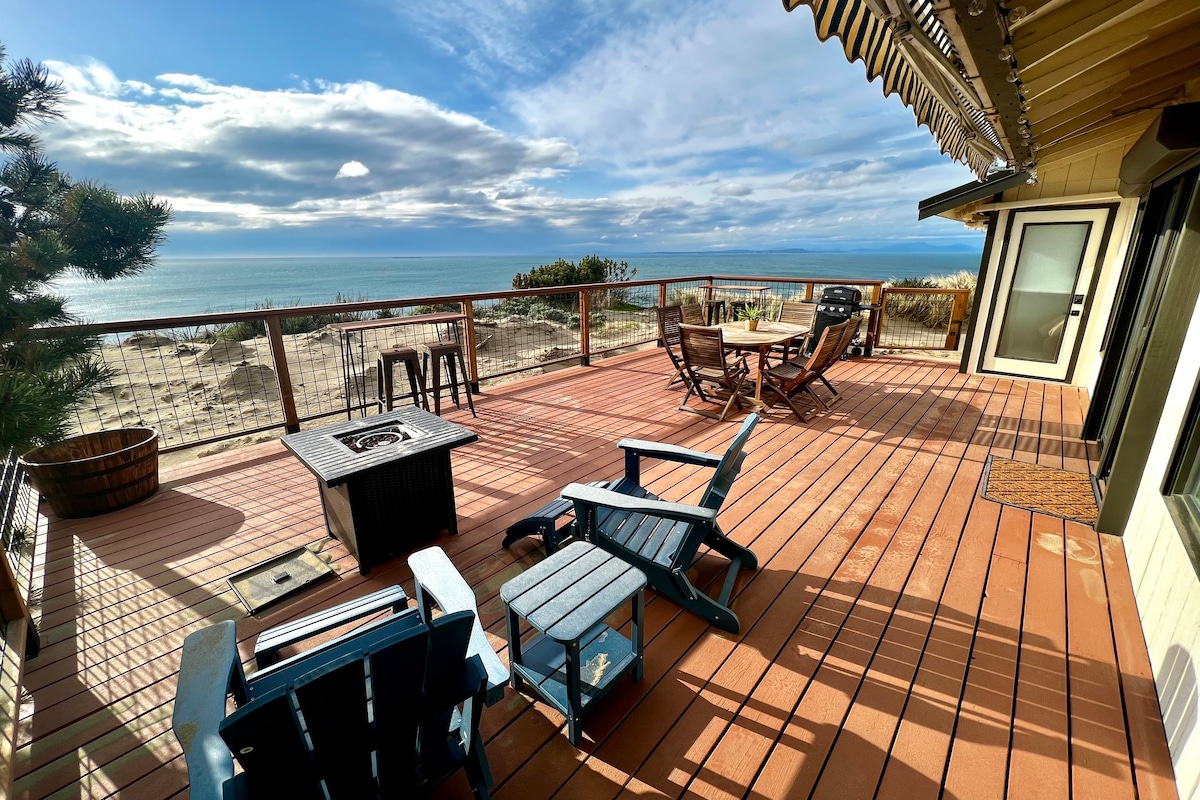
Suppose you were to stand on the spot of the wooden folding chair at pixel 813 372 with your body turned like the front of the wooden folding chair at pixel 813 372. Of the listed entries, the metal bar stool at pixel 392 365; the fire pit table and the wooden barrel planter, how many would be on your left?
3

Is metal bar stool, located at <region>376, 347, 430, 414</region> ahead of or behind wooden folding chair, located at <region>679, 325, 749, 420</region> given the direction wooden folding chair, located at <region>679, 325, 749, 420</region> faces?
behind

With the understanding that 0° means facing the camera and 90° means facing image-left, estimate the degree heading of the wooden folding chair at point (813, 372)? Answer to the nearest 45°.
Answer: approximately 135°

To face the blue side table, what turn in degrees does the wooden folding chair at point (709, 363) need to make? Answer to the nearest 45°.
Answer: approximately 135° to its right

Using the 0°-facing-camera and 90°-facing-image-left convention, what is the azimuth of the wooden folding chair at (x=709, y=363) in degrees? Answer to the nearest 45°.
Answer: approximately 225°

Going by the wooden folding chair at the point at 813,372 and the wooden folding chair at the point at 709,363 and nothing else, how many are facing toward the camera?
0

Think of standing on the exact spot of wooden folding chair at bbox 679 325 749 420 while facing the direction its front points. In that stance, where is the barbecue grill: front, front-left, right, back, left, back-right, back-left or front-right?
front

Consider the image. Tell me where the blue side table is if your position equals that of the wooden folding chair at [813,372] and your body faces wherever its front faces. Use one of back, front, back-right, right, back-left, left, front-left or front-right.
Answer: back-left

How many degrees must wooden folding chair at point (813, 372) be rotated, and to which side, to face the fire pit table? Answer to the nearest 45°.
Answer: approximately 90° to its left

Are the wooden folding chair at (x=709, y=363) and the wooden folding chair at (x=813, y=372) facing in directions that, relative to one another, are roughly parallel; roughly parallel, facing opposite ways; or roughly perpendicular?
roughly perpendicular

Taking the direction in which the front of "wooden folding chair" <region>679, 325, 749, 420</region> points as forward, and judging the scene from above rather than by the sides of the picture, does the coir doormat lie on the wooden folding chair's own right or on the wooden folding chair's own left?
on the wooden folding chair's own right

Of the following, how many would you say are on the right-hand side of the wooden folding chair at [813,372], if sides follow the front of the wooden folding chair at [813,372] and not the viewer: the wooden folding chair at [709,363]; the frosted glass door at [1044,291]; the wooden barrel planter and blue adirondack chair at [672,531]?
1

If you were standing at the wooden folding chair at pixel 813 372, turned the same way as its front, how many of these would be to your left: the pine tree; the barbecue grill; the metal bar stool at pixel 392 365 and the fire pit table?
3

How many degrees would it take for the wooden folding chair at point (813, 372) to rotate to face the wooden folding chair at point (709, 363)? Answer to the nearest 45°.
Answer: approximately 45° to its left

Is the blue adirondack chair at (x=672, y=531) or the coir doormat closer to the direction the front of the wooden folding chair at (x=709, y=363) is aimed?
the coir doormat

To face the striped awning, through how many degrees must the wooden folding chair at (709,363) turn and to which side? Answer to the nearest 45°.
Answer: approximately 135° to its right

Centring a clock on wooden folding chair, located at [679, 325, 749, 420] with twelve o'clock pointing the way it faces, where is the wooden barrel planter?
The wooden barrel planter is roughly at 6 o'clock from the wooden folding chair.

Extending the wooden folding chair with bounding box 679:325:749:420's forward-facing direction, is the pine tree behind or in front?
behind
